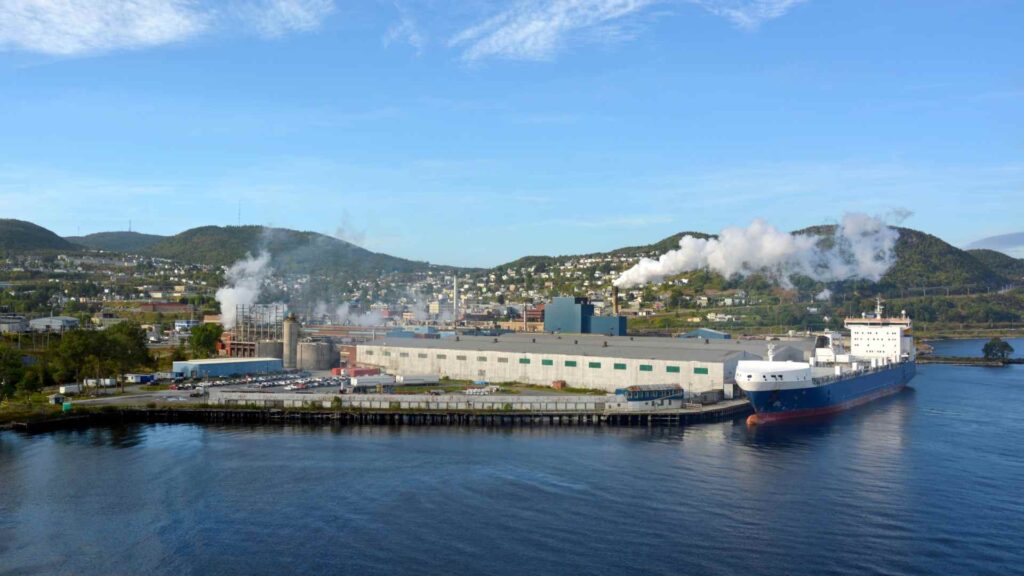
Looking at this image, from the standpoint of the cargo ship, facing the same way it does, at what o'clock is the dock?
The dock is roughly at 12 o'clock from the cargo ship.

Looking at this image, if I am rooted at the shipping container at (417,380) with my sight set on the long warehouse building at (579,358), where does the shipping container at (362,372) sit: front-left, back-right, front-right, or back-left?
back-left

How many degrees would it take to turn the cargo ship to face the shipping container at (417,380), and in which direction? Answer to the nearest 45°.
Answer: approximately 45° to its right

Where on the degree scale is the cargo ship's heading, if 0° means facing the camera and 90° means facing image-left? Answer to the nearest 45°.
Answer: approximately 45°

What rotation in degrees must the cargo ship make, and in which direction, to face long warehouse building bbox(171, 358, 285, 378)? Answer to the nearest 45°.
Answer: approximately 45° to its right

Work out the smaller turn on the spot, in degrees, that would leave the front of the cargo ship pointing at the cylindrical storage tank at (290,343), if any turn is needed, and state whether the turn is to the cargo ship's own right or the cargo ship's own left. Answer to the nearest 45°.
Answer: approximately 45° to the cargo ship's own right
